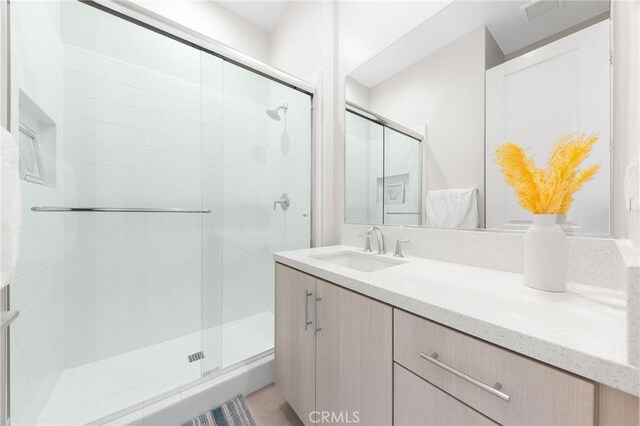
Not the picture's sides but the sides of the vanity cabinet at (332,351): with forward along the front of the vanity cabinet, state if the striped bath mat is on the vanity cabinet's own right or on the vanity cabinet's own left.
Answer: on the vanity cabinet's own right

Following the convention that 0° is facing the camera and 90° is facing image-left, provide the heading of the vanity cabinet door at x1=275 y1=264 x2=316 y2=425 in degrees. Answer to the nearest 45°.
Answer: approximately 45°

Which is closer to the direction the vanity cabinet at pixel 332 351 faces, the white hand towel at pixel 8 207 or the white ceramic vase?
the white hand towel

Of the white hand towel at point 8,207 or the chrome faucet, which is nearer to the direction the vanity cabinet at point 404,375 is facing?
the white hand towel

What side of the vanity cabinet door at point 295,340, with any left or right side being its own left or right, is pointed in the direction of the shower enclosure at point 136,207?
right

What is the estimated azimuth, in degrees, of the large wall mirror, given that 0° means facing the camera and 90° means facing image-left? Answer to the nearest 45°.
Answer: approximately 45°

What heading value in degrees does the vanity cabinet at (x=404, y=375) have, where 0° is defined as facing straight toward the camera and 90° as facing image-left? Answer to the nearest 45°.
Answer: approximately 45°
